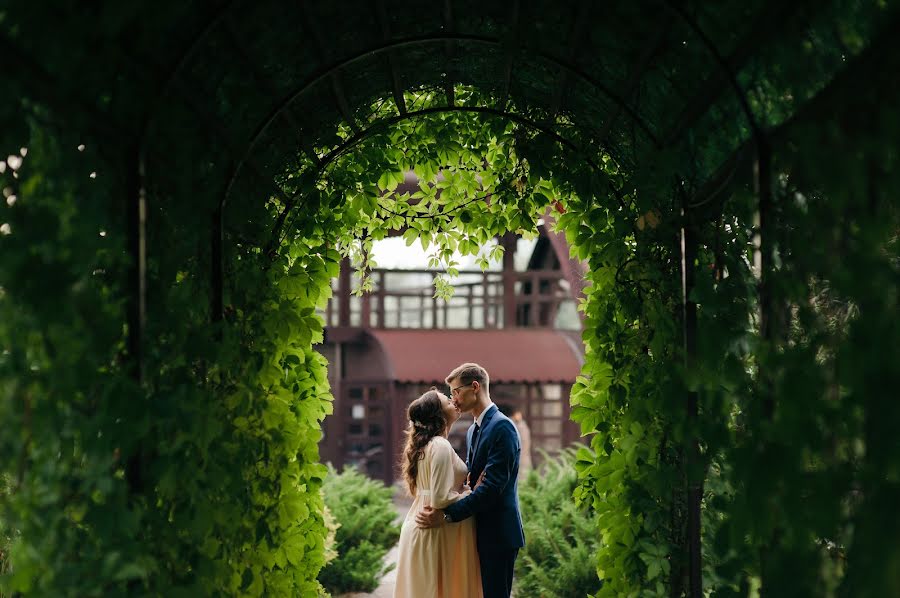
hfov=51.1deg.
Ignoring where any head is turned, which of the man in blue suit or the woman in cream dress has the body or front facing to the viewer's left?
the man in blue suit

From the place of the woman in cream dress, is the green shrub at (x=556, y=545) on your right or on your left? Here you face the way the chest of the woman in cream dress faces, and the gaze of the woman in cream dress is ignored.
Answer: on your left

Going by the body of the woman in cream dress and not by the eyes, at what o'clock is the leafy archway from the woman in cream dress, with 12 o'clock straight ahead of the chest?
The leafy archway is roughly at 3 o'clock from the woman in cream dress.

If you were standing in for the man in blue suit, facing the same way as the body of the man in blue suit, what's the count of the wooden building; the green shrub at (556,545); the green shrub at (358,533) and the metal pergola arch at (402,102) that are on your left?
1

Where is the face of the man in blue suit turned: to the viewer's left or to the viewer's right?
to the viewer's left

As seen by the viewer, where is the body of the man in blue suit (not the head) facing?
to the viewer's left

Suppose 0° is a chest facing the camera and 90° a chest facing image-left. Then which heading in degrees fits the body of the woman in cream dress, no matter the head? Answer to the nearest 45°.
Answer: approximately 270°

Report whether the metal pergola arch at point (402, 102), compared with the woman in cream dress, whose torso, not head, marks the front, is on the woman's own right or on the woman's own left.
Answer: on the woman's own right

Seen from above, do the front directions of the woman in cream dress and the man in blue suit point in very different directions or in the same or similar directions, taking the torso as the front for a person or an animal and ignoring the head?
very different directions

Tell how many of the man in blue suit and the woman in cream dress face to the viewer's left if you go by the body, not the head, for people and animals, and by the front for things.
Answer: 1

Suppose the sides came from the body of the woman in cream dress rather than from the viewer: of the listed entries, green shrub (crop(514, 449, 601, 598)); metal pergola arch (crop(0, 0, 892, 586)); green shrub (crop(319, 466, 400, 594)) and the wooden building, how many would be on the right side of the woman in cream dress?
1

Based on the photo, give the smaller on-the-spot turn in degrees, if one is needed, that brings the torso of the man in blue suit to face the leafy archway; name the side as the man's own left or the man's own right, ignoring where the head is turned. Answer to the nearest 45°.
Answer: approximately 90° to the man's own left

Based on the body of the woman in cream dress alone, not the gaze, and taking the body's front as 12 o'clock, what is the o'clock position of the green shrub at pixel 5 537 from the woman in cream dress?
The green shrub is roughly at 5 o'clock from the woman in cream dress.
